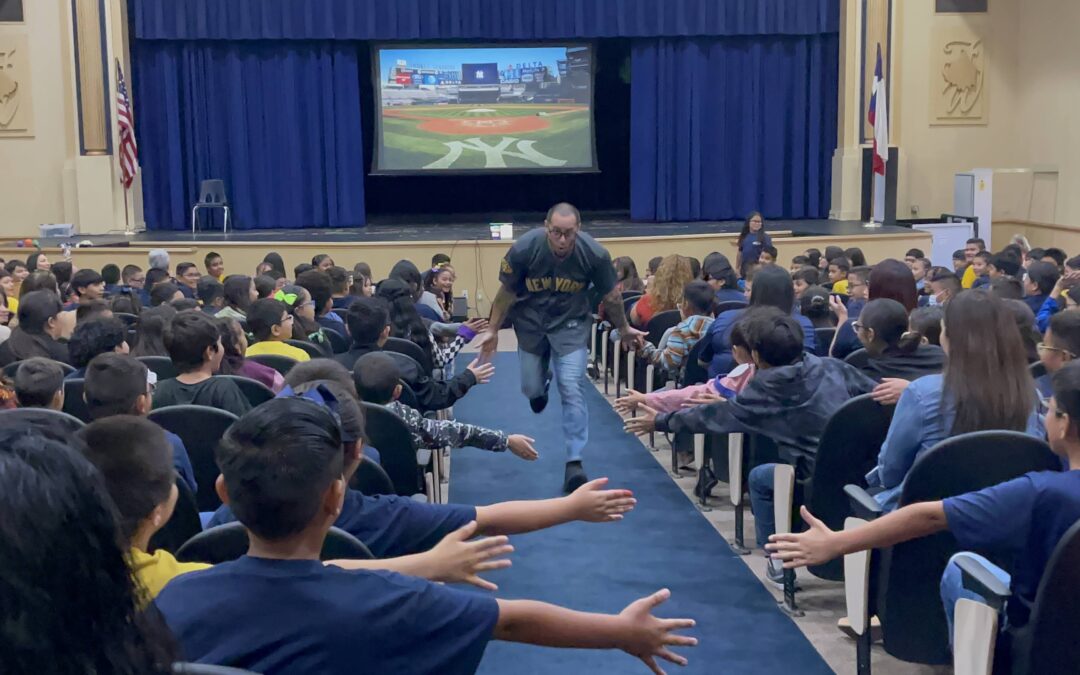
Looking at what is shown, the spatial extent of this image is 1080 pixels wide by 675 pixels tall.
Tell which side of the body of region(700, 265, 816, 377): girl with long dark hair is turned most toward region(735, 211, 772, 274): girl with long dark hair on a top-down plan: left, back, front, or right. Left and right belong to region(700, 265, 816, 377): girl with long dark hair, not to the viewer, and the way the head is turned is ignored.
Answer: front

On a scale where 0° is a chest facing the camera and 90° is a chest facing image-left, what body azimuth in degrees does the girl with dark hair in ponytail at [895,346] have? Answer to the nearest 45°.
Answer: approximately 135°

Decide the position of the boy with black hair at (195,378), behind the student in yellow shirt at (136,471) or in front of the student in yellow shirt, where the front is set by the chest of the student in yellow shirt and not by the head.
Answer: in front

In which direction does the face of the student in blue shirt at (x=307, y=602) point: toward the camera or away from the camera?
away from the camera

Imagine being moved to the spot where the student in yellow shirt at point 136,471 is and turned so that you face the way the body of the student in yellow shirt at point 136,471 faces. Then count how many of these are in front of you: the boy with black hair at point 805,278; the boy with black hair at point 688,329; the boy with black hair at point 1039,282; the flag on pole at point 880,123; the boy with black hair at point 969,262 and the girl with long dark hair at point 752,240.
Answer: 6

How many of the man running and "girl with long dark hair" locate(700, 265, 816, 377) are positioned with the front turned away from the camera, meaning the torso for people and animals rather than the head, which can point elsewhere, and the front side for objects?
1

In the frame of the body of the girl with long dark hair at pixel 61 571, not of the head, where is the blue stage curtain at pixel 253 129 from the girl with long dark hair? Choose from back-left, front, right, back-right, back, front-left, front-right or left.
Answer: front

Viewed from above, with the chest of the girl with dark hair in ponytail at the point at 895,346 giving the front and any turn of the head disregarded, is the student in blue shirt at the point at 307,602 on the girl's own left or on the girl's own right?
on the girl's own left

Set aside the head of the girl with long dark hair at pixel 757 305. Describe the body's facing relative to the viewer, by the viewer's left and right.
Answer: facing away from the viewer

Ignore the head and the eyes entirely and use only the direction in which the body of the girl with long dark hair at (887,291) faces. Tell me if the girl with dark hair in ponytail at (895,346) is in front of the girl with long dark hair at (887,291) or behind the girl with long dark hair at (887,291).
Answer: behind

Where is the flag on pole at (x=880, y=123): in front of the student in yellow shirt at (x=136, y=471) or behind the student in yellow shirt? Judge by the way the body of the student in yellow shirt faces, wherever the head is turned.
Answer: in front

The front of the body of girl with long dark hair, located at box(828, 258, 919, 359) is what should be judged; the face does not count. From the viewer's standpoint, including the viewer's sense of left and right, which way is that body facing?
facing away from the viewer

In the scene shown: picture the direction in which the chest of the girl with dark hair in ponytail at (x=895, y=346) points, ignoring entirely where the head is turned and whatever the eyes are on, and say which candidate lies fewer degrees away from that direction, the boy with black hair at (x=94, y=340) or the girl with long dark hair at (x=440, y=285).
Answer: the girl with long dark hair

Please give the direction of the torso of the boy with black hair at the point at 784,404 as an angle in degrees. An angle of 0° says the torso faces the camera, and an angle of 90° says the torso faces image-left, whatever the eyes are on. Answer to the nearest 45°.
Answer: approximately 135°

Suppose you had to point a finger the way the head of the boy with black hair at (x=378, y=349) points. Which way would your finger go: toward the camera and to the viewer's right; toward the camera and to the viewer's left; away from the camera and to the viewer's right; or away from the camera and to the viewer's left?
away from the camera and to the viewer's right

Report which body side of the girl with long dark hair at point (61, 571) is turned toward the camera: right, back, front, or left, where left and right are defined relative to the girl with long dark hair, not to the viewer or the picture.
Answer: back

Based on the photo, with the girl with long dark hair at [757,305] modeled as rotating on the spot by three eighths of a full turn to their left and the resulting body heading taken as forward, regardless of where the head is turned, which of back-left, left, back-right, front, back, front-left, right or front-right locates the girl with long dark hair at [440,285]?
right

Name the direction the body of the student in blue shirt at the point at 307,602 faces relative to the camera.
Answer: away from the camera
